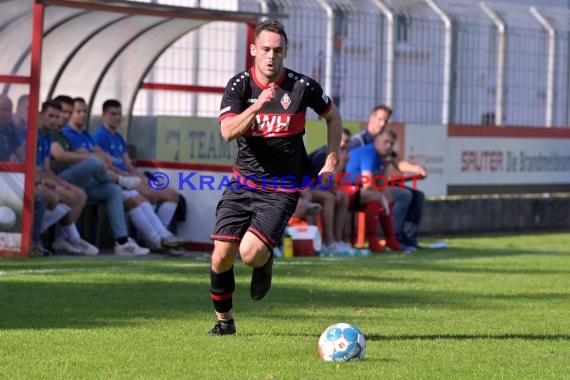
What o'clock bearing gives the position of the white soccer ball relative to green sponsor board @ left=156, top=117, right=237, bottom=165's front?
The white soccer ball is roughly at 12 o'clock from the green sponsor board.

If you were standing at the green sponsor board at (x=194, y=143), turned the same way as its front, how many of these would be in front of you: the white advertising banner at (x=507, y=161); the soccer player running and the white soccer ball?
2

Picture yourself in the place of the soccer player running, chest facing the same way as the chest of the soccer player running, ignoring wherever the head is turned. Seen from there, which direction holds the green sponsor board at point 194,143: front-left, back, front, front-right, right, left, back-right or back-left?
back

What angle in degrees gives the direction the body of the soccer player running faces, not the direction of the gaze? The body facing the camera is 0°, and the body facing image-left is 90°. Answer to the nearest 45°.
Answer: approximately 0°

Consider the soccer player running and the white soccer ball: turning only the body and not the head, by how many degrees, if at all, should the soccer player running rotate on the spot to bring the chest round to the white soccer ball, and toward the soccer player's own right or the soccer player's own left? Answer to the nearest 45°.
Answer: approximately 45° to the soccer player's own left

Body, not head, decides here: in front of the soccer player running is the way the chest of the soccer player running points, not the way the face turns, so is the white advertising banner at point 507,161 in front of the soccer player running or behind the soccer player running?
behind

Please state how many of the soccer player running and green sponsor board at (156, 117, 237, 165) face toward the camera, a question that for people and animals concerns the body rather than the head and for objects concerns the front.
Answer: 2

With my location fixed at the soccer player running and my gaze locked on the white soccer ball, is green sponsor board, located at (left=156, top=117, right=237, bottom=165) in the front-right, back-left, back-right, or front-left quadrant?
back-left
